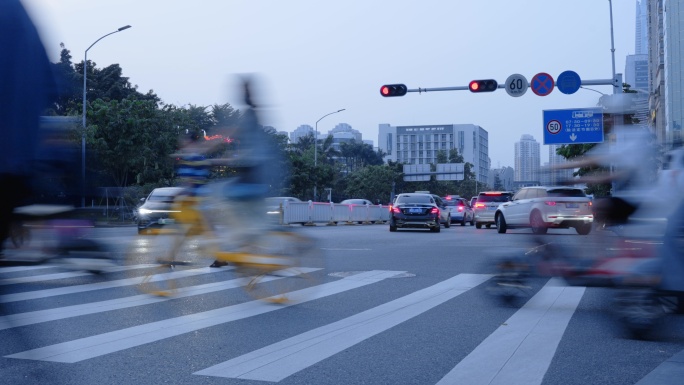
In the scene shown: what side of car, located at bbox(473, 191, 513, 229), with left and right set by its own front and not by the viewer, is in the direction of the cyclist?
back

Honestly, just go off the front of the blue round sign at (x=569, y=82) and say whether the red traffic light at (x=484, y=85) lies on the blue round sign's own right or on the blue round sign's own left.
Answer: on the blue round sign's own right

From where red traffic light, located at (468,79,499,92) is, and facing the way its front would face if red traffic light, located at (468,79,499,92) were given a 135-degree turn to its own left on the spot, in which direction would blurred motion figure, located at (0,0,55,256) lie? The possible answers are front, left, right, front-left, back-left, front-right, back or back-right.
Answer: back-right

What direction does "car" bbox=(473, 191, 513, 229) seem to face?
away from the camera

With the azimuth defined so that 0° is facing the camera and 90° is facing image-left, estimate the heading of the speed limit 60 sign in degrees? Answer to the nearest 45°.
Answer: approximately 0°

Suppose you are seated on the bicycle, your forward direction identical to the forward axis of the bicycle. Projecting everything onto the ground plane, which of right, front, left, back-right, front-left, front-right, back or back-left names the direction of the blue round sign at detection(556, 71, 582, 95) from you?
back-right

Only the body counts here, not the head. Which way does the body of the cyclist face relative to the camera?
to the viewer's left

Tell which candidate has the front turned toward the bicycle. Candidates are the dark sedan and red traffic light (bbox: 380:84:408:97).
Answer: the red traffic light

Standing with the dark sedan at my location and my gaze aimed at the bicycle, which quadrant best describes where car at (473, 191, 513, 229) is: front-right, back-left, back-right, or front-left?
back-left

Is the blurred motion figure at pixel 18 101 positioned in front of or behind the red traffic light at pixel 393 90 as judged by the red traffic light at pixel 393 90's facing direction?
in front

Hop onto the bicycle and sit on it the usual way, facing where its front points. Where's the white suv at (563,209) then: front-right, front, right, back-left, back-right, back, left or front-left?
back-right
